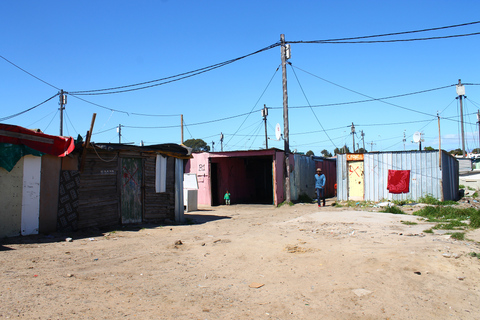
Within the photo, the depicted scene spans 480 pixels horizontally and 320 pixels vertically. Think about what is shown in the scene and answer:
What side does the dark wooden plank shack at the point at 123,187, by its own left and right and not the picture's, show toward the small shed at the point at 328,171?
left

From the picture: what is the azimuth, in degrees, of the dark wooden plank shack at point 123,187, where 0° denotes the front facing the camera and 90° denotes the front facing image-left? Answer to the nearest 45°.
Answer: approximately 315°

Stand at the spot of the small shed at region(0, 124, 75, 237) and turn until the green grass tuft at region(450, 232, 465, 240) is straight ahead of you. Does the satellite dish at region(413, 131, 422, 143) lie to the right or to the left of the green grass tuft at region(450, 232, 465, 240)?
left

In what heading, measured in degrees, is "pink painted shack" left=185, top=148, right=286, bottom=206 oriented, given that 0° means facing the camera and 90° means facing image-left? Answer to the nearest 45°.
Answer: approximately 0°

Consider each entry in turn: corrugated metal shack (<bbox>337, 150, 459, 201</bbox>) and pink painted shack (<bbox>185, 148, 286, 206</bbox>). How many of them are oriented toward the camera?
2

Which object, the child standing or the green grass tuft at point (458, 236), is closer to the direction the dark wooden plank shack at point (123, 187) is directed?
the green grass tuft

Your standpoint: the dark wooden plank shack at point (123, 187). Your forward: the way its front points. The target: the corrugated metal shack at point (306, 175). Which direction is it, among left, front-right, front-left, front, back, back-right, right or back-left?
left

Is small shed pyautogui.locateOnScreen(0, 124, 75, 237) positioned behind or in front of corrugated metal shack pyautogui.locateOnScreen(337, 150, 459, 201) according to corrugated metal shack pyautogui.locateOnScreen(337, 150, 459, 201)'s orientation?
in front

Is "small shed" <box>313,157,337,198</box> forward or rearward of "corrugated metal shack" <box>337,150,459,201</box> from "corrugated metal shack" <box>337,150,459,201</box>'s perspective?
rearward

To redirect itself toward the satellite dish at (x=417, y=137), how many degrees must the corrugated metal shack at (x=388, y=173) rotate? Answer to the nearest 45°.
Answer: approximately 135° to its left

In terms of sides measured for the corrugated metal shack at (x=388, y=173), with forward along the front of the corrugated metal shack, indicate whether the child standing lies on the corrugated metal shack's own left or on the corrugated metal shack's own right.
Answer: on the corrugated metal shack's own right

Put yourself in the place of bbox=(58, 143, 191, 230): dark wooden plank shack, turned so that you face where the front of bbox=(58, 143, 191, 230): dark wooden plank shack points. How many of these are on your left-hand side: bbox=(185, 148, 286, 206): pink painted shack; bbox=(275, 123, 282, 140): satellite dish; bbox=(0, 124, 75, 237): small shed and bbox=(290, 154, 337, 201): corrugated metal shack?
3

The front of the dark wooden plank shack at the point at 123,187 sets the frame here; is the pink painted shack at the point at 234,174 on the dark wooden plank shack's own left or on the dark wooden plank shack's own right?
on the dark wooden plank shack's own left

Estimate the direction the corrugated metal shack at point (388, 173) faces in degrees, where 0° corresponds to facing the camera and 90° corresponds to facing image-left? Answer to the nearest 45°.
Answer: approximately 0°
